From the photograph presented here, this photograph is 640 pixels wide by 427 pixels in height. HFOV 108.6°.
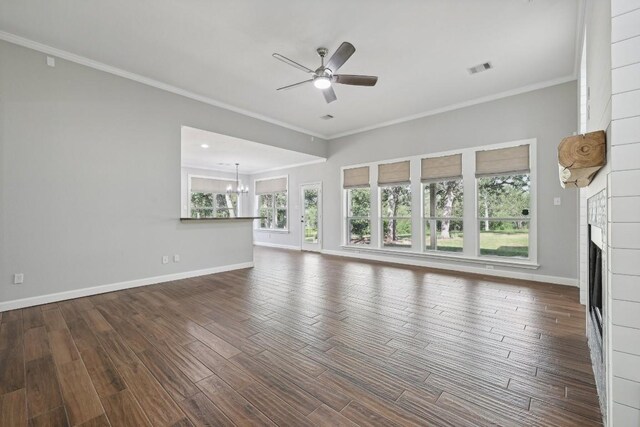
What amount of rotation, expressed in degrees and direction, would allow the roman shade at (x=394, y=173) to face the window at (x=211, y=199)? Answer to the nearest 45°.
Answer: approximately 45° to its right

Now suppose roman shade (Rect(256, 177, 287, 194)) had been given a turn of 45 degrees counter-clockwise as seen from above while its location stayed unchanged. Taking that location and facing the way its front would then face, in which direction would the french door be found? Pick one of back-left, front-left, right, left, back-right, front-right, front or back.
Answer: front-left

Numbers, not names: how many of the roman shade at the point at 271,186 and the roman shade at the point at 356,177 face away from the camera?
0

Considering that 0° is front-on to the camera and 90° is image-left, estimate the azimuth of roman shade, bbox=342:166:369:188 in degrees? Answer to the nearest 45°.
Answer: approximately 45°

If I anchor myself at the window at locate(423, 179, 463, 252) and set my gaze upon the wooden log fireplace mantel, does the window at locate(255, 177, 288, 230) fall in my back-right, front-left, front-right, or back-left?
back-right

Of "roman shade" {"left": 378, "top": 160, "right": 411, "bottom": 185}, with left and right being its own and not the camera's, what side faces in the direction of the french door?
right

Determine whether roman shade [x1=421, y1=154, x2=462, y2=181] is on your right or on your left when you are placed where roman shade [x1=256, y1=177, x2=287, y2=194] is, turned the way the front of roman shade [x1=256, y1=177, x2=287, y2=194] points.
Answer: on your left

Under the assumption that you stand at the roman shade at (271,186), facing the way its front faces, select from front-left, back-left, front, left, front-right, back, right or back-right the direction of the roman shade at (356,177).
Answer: left

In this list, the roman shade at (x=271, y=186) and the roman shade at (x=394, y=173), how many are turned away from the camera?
0

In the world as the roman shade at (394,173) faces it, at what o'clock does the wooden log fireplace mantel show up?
The wooden log fireplace mantel is roughly at 10 o'clock from the roman shade.

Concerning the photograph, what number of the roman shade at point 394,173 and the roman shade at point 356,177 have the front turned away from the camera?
0
